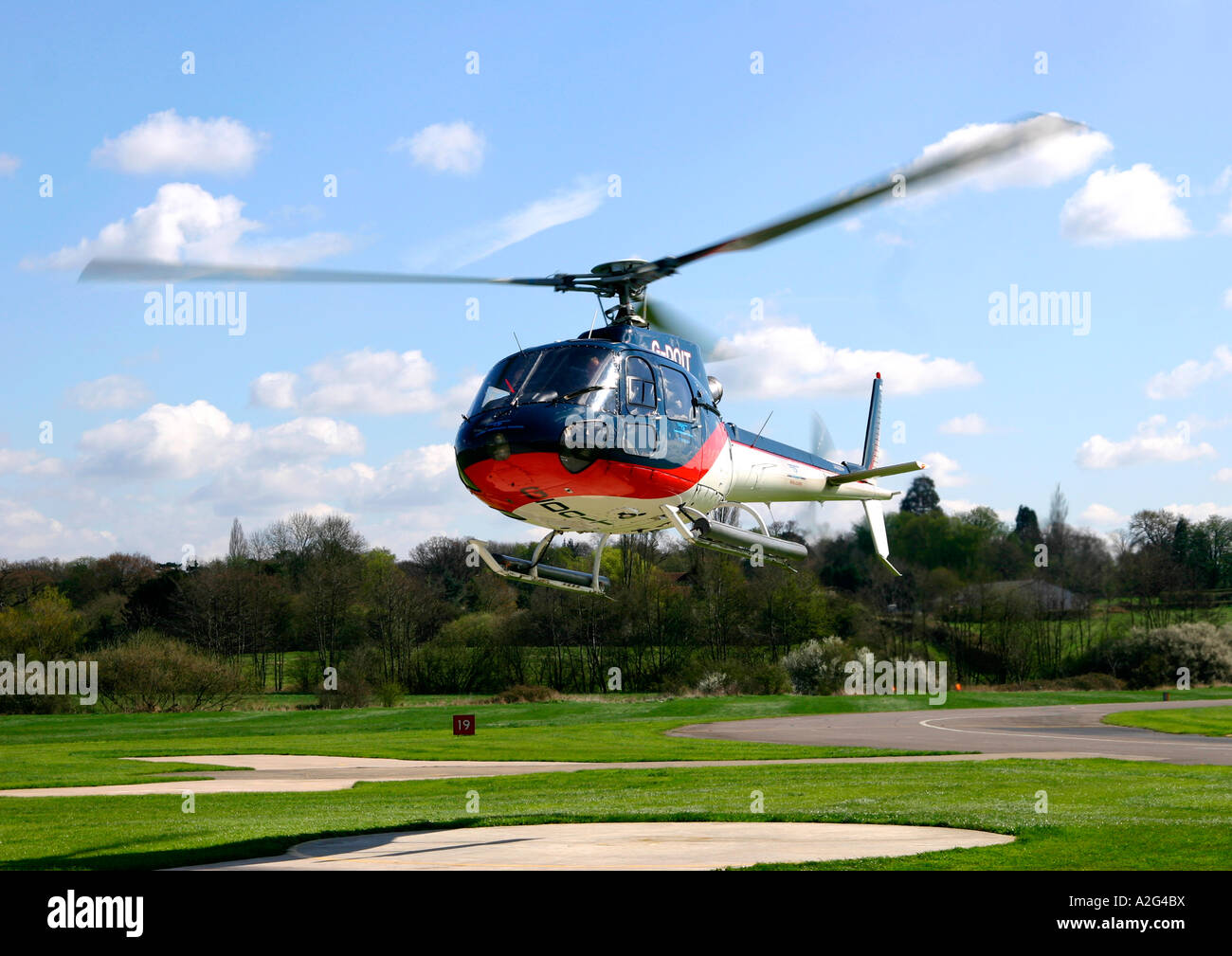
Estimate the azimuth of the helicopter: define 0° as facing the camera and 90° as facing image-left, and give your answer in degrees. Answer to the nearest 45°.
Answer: approximately 45°
